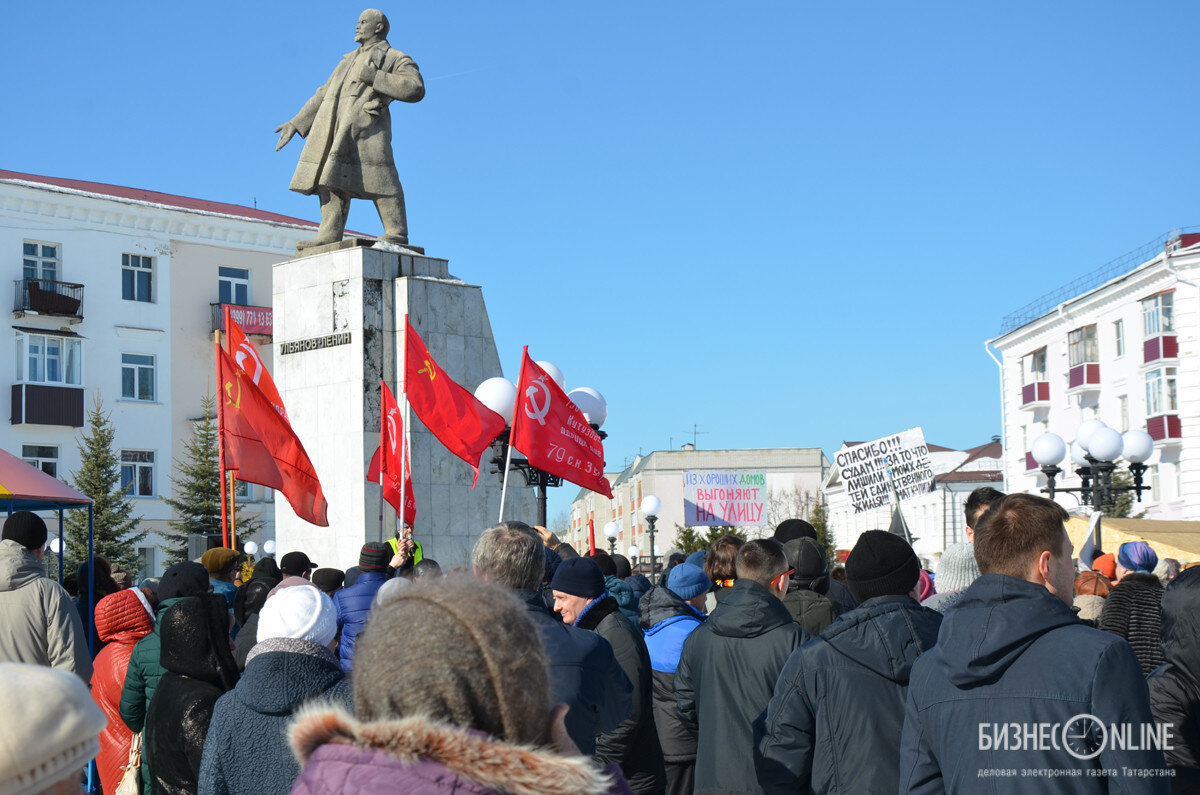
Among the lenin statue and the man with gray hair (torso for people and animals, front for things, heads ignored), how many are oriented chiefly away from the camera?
1

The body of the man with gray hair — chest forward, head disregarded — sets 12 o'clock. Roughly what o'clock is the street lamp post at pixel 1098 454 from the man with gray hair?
The street lamp post is roughly at 1 o'clock from the man with gray hair.

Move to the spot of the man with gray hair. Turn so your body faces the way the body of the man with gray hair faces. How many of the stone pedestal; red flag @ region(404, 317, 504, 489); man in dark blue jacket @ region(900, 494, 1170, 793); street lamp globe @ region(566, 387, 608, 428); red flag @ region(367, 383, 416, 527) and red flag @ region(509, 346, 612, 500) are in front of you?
5

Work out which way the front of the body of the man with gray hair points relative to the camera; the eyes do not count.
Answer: away from the camera

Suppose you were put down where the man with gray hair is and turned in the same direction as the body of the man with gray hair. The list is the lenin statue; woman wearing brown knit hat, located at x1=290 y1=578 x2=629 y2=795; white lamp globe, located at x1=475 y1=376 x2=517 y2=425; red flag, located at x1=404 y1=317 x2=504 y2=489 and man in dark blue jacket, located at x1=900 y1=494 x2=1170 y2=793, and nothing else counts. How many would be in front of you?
3

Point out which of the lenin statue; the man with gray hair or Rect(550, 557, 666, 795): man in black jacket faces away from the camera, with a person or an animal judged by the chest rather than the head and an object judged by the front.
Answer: the man with gray hair

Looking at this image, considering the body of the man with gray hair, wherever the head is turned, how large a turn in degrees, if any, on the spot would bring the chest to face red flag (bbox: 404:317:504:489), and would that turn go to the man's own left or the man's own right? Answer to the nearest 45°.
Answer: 0° — they already face it

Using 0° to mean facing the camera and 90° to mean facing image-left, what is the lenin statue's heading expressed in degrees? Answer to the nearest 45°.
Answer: approximately 45°
